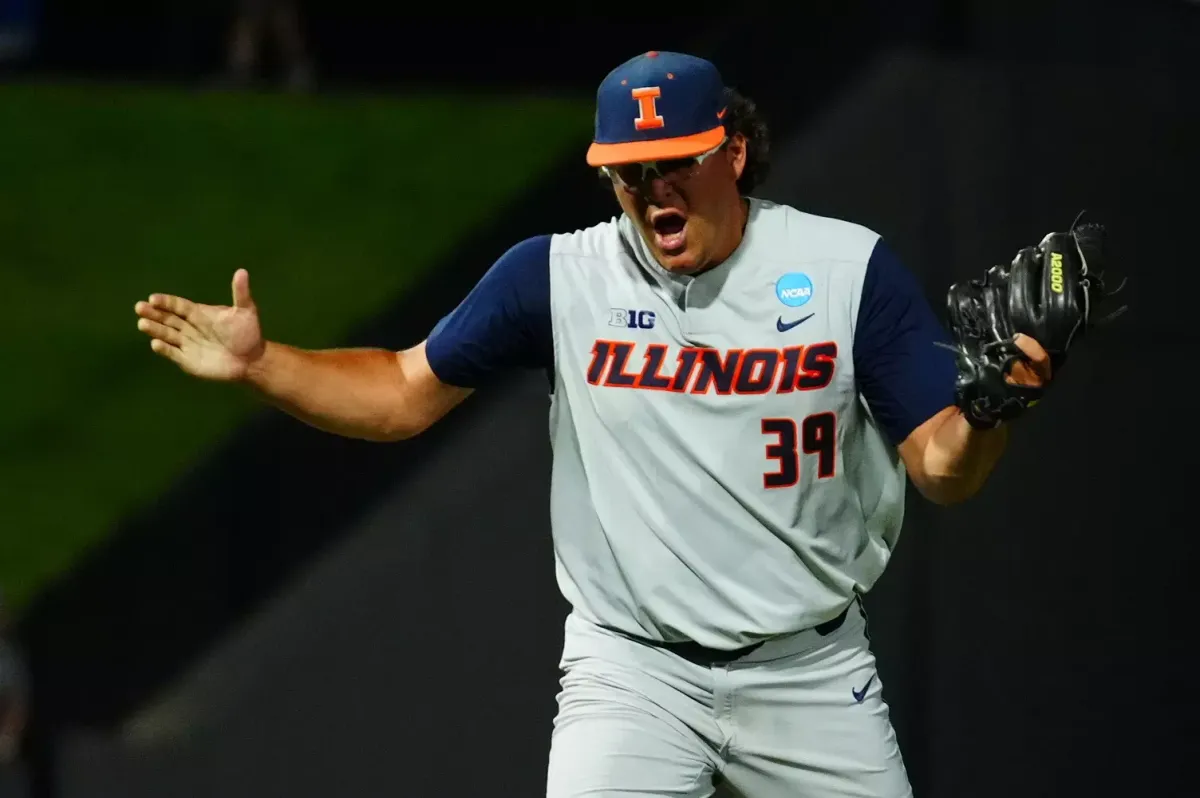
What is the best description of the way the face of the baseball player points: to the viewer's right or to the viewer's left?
to the viewer's left

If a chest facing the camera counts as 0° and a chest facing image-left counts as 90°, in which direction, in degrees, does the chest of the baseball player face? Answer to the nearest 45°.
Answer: approximately 0°
